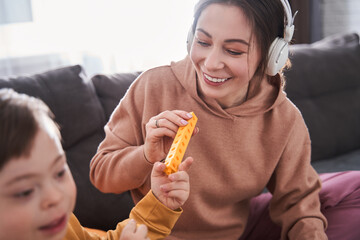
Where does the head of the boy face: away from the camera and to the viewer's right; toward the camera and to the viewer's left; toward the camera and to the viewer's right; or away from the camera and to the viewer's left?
toward the camera and to the viewer's right

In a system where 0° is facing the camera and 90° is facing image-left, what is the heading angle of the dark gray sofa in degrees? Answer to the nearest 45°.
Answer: approximately 0°

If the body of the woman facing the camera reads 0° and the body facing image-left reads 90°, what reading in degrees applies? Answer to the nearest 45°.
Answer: approximately 0°

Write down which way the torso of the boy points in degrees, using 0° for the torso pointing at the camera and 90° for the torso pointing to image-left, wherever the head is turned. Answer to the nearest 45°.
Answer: approximately 315°

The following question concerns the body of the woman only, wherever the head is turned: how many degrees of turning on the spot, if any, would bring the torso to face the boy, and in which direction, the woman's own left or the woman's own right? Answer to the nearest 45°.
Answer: approximately 45° to the woman's own right
